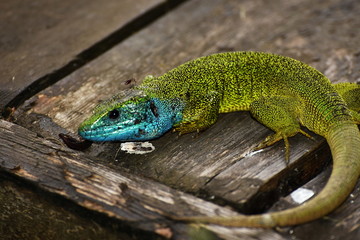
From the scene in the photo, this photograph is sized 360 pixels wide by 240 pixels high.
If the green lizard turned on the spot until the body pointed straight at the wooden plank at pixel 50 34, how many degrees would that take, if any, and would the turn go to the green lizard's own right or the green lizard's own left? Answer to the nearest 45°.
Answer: approximately 45° to the green lizard's own right

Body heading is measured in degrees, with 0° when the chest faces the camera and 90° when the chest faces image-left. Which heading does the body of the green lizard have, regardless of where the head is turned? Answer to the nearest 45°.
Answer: approximately 90°
